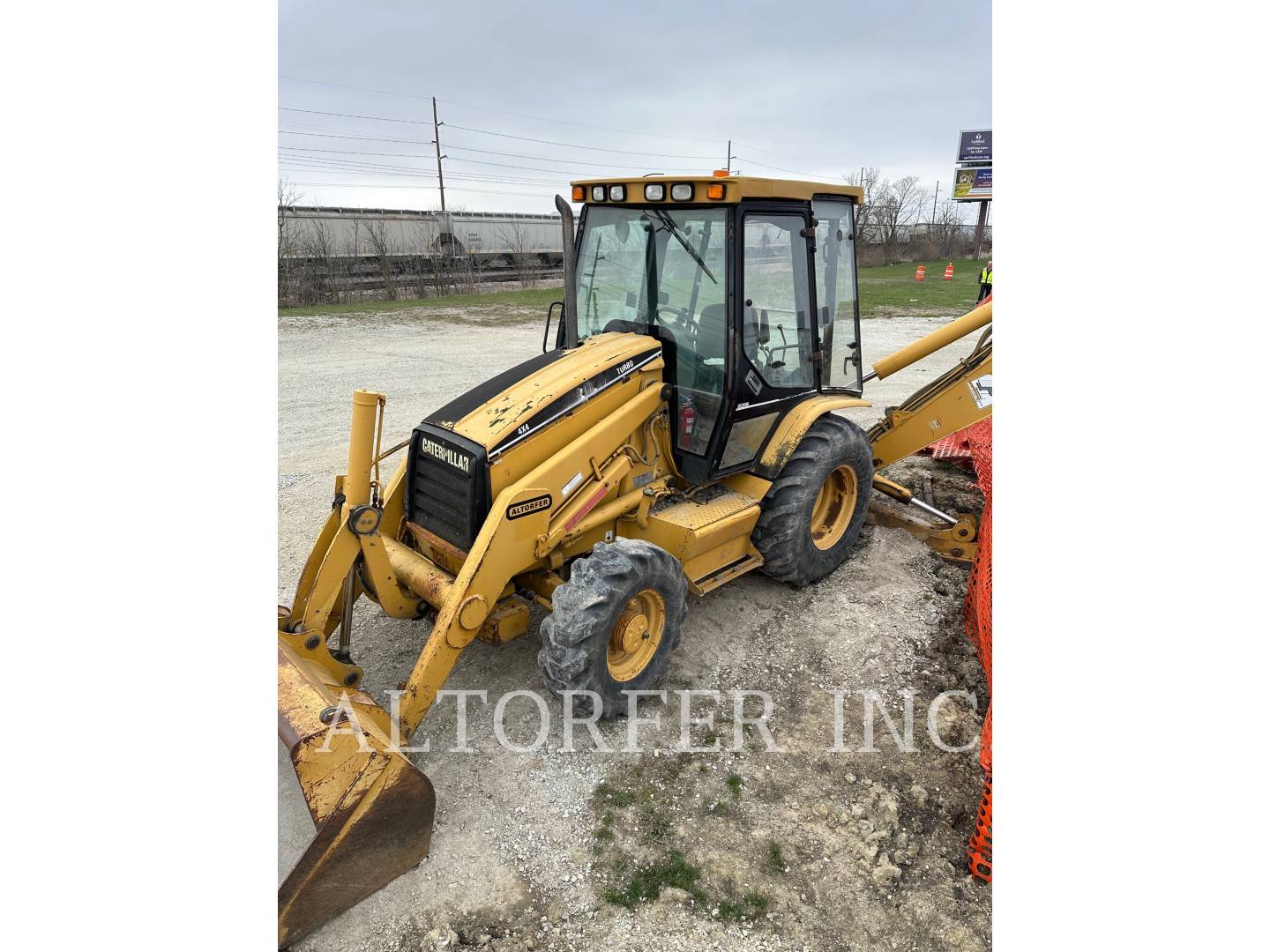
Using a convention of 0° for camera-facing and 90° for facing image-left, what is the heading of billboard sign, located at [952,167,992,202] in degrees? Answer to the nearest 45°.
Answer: approximately 0°

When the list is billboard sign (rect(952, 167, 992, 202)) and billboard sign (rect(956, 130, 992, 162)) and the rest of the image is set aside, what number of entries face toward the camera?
2

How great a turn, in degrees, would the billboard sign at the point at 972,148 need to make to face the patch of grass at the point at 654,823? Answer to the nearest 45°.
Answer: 0° — it already faces it

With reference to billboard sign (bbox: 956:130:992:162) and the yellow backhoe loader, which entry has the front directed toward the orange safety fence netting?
the billboard sign

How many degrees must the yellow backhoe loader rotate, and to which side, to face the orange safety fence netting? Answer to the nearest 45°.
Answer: approximately 135° to its left

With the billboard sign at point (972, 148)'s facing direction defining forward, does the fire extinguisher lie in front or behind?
in front

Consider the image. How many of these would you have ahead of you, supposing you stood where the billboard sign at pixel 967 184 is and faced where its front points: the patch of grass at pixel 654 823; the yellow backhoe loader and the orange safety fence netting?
3

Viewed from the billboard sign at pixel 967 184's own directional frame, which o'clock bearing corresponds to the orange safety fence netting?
The orange safety fence netting is roughly at 12 o'clock from the billboard sign.

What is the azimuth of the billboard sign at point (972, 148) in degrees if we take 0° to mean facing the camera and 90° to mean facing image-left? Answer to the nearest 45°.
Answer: approximately 0°

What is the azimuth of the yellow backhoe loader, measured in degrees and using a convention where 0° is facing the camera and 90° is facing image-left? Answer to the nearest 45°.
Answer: approximately 45°

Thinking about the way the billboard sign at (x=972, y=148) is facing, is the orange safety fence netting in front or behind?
in front
